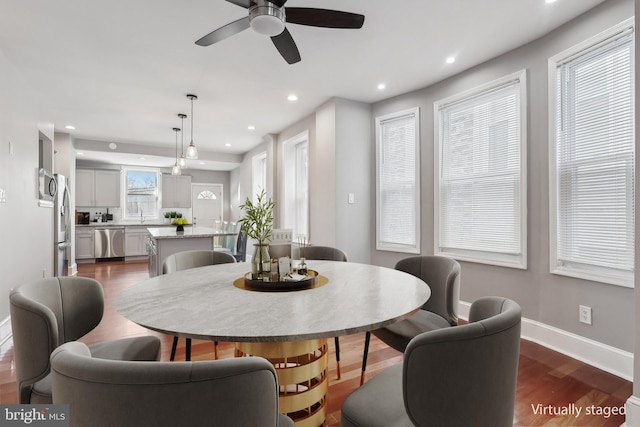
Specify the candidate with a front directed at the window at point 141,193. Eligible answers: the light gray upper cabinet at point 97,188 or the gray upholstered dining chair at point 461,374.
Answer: the gray upholstered dining chair

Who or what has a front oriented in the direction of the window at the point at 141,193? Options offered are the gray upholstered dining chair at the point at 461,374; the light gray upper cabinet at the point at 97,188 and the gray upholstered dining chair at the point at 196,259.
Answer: the gray upholstered dining chair at the point at 461,374

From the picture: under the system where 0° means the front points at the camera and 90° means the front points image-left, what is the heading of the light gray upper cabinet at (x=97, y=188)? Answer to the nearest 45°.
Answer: approximately 0°

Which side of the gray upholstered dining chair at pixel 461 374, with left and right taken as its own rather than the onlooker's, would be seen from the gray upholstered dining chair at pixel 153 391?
left

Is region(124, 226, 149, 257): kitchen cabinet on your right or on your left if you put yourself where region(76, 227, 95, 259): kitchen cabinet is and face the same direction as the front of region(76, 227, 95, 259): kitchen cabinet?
on your left

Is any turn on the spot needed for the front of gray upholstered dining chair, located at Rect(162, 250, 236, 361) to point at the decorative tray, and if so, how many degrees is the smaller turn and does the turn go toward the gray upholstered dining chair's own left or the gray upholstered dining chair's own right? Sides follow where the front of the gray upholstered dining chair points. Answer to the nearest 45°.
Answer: approximately 45° to the gray upholstered dining chair's own right

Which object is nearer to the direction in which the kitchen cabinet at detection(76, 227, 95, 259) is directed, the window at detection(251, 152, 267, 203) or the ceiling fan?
the ceiling fan

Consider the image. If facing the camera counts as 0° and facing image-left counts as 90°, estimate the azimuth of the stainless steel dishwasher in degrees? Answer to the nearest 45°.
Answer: approximately 0°
